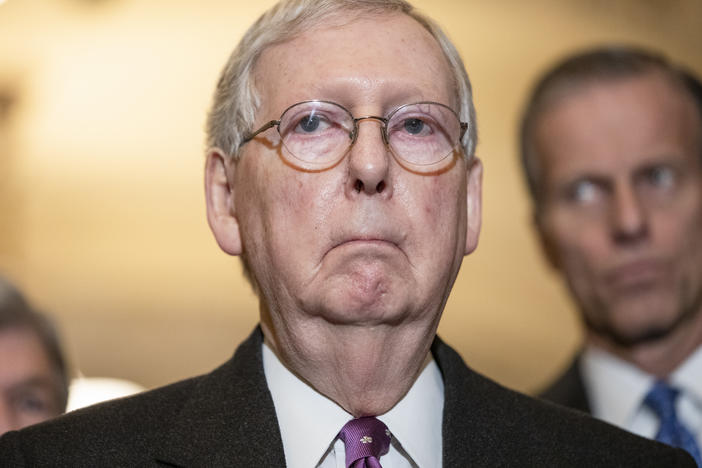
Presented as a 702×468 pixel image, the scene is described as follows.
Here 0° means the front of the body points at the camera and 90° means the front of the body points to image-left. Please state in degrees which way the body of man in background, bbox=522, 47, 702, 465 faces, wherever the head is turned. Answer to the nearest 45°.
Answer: approximately 0°

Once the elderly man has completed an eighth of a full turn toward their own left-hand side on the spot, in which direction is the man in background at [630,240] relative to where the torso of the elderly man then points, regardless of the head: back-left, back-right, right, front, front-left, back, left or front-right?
left

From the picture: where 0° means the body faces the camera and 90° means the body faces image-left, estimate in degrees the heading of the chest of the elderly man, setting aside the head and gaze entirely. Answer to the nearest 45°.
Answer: approximately 0°
